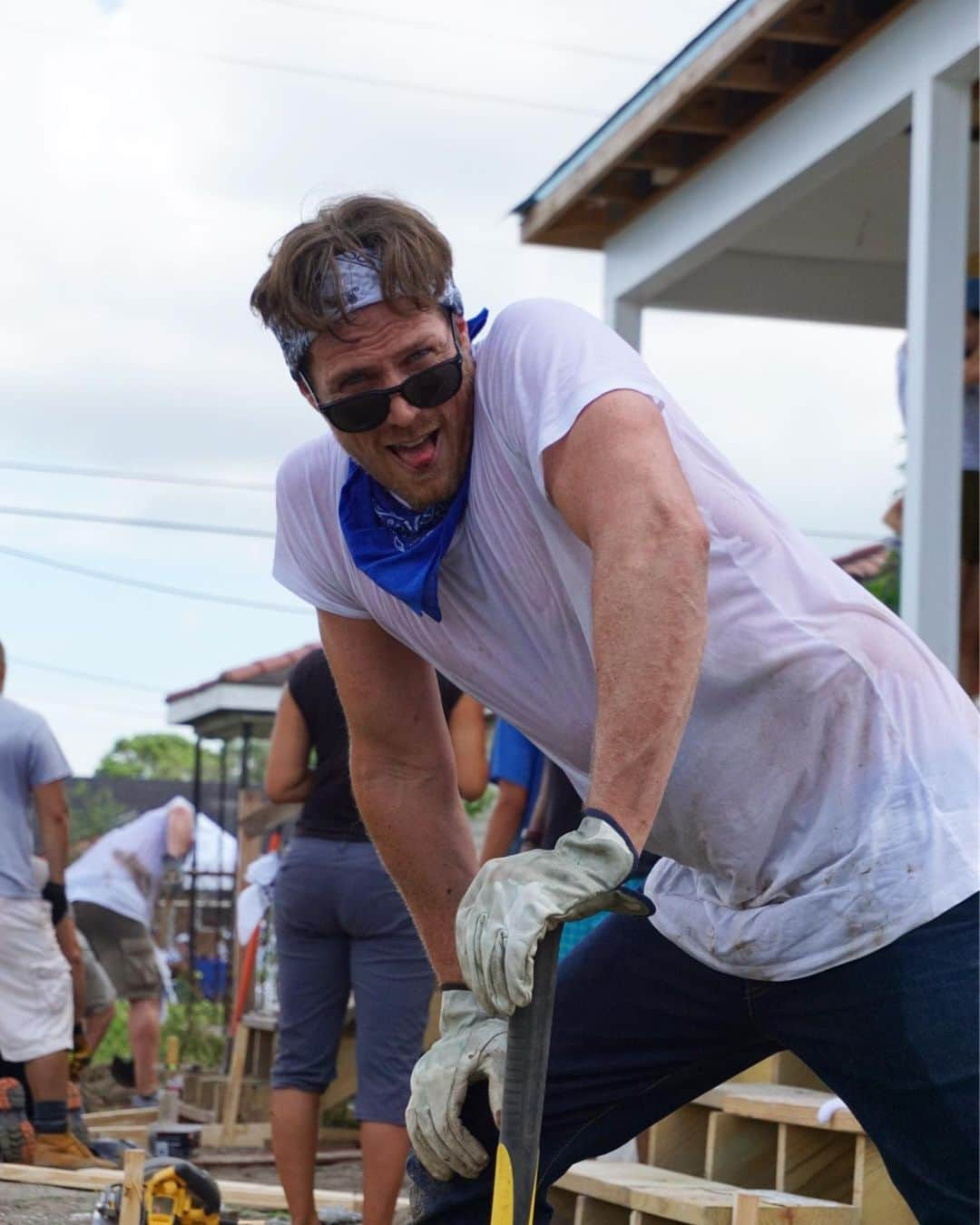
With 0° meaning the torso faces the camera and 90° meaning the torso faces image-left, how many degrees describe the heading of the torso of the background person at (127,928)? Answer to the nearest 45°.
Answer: approximately 270°

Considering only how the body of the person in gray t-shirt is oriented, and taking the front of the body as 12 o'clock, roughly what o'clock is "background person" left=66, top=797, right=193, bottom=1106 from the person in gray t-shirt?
The background person is roughly at 11 o'clock from the person in gray t-shirt.

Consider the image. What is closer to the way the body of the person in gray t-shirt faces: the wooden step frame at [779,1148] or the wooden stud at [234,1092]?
the wooden stud

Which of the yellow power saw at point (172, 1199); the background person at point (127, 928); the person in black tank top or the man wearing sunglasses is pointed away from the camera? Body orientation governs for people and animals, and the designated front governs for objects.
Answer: the person in black tank top

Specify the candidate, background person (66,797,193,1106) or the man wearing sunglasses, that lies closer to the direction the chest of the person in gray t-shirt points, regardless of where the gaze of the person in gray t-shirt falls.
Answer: the background person

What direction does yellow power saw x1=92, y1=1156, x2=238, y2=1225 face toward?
to the viewer's left

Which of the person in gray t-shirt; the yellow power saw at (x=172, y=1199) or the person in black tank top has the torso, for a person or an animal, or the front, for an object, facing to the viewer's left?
the yellow power saw

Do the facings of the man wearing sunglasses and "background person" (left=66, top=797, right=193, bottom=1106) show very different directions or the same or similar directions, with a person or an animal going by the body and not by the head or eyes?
very different directions

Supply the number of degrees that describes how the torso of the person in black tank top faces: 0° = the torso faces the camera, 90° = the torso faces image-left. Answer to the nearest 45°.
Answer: approximately 180°

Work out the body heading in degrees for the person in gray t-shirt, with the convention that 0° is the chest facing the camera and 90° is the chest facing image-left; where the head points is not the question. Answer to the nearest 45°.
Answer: approximately 225°

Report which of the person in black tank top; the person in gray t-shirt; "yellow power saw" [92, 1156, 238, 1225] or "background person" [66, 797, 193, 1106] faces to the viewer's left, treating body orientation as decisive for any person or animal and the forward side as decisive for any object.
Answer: the yellow power saw

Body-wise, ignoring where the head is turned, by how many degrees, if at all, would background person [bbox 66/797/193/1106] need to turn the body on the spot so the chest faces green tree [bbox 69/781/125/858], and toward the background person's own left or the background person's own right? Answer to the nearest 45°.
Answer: approximately 90° to the background person's own left

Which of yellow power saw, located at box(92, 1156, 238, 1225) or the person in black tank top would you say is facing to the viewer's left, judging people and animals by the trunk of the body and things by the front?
the yellow power saw
